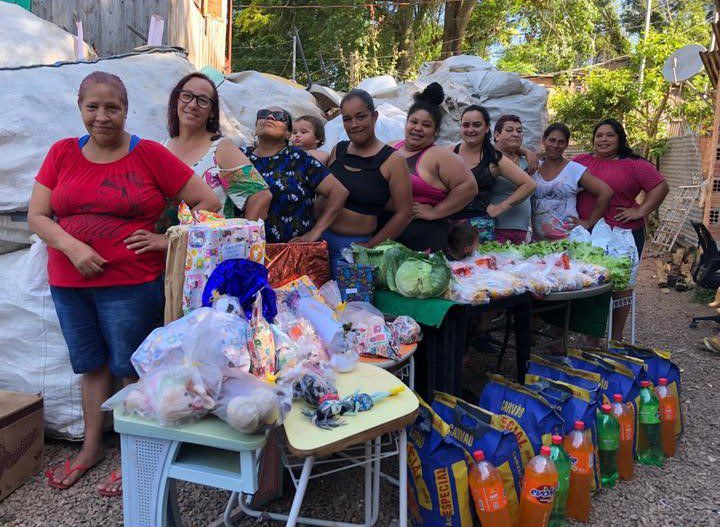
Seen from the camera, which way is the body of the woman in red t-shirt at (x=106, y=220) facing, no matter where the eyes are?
toward the camera

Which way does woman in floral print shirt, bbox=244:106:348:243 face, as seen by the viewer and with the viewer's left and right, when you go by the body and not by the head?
facing the viewer and to the left of the viewer

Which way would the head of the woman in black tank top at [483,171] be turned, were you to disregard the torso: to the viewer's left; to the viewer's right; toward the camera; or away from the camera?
toward the camera

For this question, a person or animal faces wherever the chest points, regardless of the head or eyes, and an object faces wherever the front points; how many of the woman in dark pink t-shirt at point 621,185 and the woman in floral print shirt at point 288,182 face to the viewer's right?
0

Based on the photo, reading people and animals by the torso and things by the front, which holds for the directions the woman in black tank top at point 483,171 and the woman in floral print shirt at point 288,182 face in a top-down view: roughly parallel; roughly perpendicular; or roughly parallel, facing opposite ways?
roughly parallel

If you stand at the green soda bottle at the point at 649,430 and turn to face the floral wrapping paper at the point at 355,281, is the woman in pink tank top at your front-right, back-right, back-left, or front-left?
front-right

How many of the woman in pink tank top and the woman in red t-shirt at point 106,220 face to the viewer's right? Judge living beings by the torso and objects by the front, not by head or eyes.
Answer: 0

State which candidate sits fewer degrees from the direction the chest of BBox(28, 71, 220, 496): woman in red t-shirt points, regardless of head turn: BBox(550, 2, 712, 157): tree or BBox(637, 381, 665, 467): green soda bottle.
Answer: the green soda bottle

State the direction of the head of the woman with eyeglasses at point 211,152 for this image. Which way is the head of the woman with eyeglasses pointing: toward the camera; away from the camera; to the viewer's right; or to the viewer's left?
toward the camera

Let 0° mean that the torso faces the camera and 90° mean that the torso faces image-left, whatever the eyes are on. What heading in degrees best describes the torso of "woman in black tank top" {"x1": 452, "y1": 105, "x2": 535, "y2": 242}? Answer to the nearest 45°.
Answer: approximately 45°

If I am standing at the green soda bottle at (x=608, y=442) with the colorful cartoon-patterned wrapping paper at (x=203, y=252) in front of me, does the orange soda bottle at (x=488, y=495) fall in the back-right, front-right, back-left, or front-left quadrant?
front-left

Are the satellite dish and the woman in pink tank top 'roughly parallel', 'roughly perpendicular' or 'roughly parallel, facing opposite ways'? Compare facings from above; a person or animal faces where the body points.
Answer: roughly parallel

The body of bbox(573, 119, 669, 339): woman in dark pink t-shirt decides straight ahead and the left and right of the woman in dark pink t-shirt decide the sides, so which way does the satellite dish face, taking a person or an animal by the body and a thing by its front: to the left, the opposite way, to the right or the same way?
the same way

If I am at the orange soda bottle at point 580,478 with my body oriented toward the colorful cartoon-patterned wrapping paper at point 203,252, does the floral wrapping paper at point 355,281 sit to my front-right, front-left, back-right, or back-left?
front-right

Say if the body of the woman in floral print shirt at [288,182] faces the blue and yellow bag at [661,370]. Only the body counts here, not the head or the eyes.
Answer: no

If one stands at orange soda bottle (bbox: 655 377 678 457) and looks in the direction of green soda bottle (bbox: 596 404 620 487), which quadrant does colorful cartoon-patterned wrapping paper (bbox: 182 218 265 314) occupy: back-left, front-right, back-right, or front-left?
front-right

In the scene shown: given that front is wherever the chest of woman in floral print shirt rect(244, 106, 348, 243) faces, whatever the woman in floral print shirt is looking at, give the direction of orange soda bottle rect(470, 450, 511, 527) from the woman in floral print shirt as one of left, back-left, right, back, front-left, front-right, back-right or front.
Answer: left
